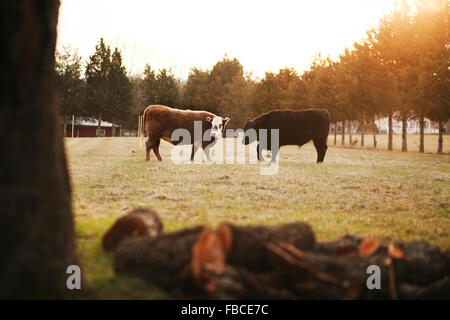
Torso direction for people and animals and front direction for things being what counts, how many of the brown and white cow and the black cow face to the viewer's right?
1

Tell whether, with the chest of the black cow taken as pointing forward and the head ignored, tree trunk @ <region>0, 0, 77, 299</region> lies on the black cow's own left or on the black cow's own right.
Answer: on the black cow's own left

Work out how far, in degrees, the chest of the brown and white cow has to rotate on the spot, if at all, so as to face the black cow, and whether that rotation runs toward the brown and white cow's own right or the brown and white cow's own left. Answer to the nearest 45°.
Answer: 0° — it already faces it

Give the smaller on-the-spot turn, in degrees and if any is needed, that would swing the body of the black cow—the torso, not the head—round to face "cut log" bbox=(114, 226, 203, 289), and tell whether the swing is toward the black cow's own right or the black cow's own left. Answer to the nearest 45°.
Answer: approximately 90° to the black cow's own left

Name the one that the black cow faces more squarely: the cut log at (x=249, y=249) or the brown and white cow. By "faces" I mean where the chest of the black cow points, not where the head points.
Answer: the brown and white cow

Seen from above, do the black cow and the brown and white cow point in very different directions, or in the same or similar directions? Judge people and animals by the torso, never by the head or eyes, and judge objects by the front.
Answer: very different directions

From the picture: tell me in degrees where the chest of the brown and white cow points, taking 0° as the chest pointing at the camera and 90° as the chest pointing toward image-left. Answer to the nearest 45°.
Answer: approximately 270°

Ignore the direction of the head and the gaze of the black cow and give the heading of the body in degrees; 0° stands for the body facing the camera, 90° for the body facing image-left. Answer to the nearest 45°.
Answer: approximately 90°

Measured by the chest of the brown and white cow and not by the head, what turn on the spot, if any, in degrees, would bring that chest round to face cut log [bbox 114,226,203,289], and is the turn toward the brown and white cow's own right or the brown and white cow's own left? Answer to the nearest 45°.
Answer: approximately 90° to the brown and white cow's own right

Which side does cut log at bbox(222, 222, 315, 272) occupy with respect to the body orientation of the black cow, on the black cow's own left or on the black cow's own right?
on the black cow's own left
